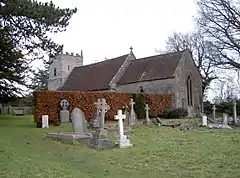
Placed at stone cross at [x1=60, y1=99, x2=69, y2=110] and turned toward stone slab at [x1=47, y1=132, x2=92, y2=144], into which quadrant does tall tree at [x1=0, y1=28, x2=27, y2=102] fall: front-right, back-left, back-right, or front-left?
back-right

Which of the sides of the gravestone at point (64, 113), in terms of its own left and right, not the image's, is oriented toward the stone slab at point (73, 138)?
front

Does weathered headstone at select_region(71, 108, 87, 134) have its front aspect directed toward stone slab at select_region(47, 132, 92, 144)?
yes

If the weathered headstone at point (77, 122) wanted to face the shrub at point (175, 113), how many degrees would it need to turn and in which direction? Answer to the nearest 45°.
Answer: approximately 135° to its left

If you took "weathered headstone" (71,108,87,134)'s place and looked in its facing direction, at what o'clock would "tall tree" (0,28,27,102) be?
The tall tree is roughly at 5 o'clock from the weathered headstone.

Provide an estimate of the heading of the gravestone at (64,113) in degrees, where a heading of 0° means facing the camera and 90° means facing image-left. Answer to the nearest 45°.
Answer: approximately 0°

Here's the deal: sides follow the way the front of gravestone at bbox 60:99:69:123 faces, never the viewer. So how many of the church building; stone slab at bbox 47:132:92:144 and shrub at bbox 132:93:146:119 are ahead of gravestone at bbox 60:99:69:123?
1

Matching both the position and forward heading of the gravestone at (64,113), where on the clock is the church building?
The church building is roughly at 7 o'clock from the gravestone.

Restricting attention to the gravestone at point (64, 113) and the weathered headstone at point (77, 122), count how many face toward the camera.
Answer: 2

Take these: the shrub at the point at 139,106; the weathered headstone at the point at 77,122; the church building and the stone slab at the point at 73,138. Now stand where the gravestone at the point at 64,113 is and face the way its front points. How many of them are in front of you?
2

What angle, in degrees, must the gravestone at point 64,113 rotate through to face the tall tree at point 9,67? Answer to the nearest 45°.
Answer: approximately 135° to its right

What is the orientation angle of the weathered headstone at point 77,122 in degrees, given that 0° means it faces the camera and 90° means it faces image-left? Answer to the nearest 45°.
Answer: approximately 0°

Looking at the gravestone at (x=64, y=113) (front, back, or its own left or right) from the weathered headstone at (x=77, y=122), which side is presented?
front
